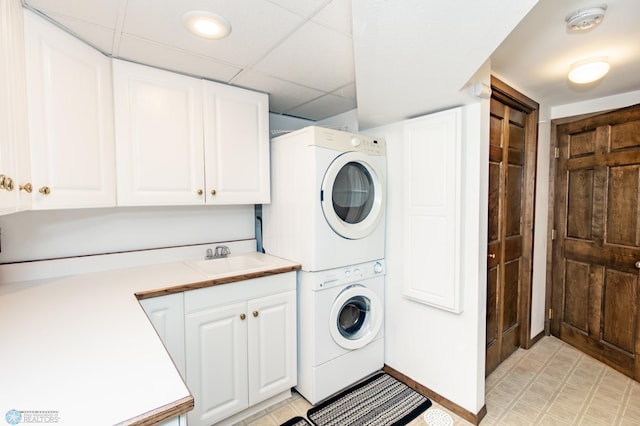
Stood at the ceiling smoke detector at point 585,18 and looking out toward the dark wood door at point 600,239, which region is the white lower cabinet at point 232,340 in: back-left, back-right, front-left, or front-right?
back-left

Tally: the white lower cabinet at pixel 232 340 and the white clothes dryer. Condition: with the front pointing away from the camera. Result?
0

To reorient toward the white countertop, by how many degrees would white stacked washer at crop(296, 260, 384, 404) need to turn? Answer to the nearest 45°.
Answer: approximately 90° to its right

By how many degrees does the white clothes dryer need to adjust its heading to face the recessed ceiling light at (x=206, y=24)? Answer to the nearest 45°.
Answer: approximately 90° to its right

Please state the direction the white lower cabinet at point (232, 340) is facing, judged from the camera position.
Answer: facing the viewer and to the right of the viewer

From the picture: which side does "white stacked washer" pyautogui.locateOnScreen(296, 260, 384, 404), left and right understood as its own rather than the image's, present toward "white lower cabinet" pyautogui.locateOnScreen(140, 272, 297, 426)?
right
